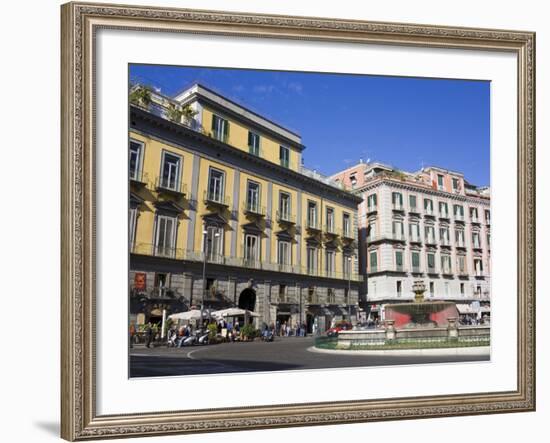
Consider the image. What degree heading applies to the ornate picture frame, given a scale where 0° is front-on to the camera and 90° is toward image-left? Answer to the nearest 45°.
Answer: approximately 315°
